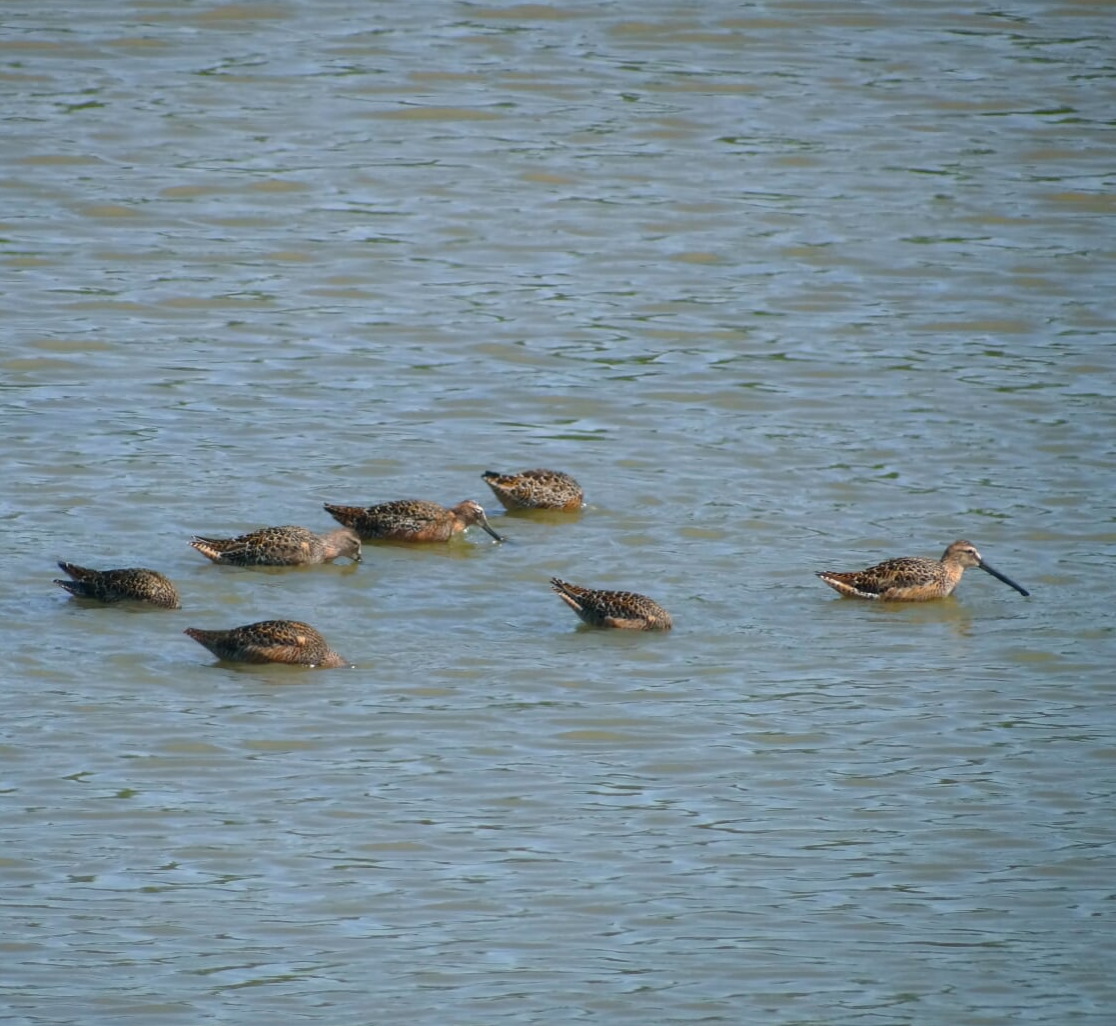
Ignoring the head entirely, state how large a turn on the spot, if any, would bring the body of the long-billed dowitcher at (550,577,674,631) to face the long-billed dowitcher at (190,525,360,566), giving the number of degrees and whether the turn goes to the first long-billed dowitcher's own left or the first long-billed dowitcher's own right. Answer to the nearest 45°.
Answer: approximately 135° to the first long-billed dowitcher's own left

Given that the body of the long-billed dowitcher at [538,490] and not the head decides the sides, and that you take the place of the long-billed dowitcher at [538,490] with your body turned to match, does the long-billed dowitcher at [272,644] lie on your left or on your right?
on your right

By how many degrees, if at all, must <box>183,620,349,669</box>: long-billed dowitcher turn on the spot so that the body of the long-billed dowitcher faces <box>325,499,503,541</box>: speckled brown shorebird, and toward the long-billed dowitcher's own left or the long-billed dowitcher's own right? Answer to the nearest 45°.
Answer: approximately 90° to the long-billed dowitcher's own left

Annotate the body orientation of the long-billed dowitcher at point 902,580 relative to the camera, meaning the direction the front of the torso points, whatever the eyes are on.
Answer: to the viewer's right

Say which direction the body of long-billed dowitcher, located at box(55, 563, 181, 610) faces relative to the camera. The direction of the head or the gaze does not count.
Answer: to the viewer's right

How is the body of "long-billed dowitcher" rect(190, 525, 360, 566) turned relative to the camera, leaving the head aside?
to the viewer's right

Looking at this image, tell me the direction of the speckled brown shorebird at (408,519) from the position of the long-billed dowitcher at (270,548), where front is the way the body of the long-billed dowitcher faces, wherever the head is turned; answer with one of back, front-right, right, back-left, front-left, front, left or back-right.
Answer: front-left

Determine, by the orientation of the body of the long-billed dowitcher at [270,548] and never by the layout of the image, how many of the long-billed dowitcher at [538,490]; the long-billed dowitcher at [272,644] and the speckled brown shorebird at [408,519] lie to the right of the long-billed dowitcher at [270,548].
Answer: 1

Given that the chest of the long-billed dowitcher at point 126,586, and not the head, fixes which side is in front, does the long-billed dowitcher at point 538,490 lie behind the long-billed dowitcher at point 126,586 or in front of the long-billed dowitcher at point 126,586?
in front

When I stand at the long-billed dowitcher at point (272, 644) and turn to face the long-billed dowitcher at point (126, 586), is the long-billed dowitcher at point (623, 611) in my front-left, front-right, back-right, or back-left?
back-right

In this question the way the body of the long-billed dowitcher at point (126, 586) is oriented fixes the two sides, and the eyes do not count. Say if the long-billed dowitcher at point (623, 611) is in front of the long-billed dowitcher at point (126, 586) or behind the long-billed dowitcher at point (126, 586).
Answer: in front

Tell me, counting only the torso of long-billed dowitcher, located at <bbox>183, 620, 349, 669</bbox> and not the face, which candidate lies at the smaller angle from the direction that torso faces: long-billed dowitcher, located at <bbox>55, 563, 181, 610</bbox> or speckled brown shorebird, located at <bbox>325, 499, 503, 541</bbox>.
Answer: the speckled brown shorebird

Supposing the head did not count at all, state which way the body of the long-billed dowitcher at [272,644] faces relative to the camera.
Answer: to the viewer's right

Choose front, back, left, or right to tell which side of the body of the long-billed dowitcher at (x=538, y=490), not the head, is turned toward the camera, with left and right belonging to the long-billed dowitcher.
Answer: right

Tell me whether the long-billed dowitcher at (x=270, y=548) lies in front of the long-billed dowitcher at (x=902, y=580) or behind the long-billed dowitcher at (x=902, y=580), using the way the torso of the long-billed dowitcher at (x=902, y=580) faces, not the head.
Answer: behind

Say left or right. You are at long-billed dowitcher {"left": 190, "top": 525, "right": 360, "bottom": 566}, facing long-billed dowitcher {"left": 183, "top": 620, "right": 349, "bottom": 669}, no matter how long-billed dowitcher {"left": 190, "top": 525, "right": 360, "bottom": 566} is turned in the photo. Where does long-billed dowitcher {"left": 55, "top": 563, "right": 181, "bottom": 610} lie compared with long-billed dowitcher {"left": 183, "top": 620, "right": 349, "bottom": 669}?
right
